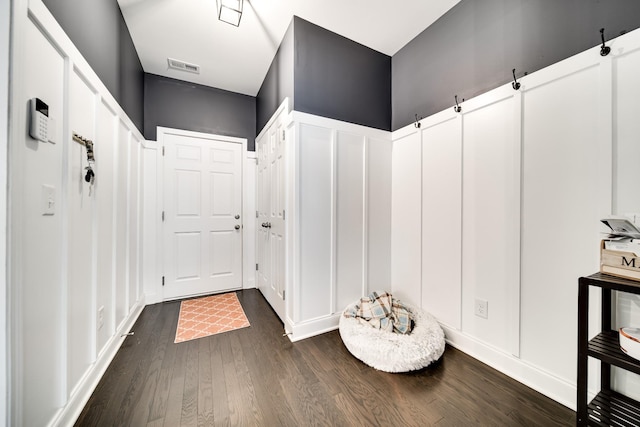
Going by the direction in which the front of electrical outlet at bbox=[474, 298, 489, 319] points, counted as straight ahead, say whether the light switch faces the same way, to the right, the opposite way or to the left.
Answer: the opposite way

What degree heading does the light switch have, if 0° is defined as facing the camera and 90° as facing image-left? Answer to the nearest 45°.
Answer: approximately 315°

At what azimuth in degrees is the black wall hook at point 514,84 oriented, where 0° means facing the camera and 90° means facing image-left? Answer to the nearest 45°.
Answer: approximately 45°
